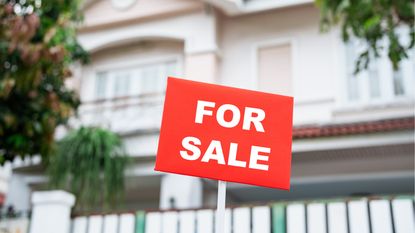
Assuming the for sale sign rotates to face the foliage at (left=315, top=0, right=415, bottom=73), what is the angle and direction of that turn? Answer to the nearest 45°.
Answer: approximately 135° to its left

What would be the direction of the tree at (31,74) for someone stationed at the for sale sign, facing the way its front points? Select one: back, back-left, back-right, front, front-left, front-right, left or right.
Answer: back-right

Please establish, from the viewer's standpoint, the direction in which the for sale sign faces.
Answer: facing the viewer

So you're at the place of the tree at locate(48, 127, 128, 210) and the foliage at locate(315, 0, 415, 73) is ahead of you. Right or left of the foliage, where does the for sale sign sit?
right

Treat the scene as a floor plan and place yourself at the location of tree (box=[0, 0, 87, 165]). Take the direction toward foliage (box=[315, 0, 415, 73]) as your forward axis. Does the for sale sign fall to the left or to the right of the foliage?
right

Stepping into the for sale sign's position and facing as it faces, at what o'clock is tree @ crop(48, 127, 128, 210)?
The tree is roughly at 5 o'clock from the for sale sign.

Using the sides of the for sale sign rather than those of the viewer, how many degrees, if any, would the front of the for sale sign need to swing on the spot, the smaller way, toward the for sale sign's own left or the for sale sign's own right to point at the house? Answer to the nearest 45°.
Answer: approximately 180°

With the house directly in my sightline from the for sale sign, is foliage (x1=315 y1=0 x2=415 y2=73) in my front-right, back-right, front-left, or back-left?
front-right

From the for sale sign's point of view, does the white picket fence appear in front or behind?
behind
